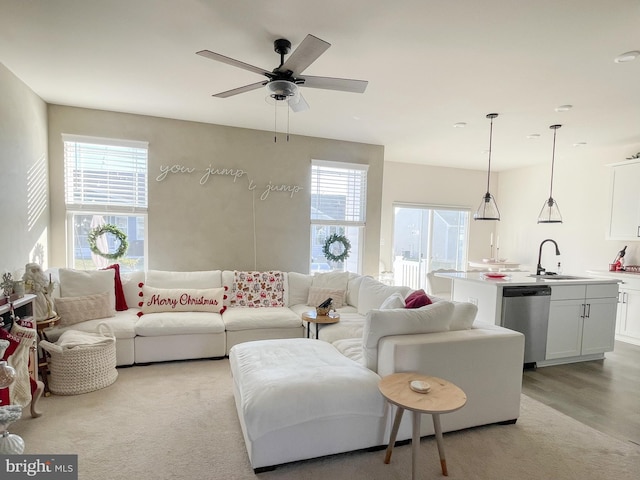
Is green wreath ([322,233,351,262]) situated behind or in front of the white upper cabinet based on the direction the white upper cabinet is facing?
in front

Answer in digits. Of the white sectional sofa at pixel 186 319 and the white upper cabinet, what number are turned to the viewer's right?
0

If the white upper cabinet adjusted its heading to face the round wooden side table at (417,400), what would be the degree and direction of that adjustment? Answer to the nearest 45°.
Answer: approximately 45° to its left

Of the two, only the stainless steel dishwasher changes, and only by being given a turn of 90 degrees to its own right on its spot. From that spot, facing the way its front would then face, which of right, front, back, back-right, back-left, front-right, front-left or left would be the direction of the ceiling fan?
front

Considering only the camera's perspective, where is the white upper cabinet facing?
facing the viewer and to the left of the viewer

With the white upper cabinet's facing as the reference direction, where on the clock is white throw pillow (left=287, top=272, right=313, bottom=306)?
The white throw pillow is roughly at 12 o'clock from the white upper cabinet.

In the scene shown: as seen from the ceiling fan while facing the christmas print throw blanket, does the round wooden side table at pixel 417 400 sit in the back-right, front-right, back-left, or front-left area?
back-right

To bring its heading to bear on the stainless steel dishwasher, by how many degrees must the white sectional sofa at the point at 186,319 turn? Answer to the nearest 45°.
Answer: approximately 90° to its left

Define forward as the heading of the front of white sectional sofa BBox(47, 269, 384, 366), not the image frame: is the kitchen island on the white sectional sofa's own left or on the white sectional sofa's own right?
on the white sectional sofa's own left

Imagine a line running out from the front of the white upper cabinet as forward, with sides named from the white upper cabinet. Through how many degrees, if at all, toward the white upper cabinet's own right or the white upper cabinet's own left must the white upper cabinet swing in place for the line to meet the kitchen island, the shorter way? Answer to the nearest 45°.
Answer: approximately 45° to the white upper cabinet's own left

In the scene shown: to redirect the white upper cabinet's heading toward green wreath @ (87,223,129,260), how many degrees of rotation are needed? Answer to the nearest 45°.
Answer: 0° — it already faces it

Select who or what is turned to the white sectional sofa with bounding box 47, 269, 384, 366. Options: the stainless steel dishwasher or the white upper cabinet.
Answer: the white upper cabinet

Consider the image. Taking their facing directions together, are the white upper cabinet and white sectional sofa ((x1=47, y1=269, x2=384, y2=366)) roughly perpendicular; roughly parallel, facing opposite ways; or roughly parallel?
roughly perpendicular

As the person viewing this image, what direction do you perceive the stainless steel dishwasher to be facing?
facing the viewer and to the right of the viewer

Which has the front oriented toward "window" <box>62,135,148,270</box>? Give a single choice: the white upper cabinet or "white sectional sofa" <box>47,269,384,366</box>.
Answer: the white upper cabinet

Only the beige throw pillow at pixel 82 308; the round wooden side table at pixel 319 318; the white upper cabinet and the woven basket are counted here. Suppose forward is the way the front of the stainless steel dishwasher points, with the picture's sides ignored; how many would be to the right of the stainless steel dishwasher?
3

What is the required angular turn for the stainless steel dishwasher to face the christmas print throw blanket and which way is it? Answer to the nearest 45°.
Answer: approximately 135° to its right
